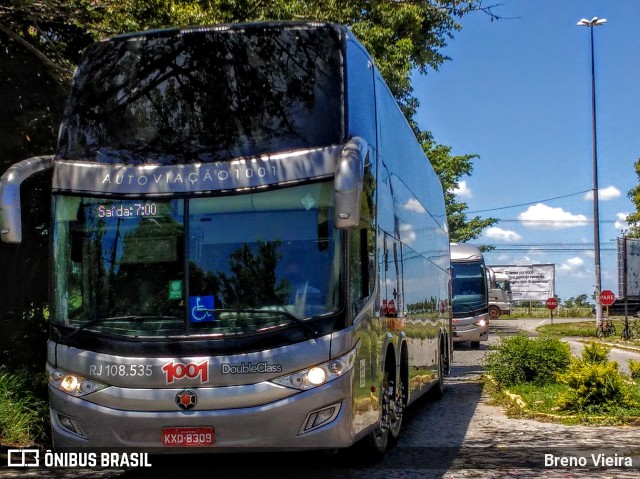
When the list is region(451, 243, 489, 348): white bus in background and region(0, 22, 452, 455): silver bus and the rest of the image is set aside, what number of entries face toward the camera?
2

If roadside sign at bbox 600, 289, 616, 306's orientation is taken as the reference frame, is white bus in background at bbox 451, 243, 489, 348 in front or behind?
in front

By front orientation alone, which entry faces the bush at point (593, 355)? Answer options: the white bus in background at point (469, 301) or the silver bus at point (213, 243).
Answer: the white bus in background

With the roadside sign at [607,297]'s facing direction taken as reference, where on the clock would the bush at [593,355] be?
The bush is roughly at 12 o'clock from the roadside sign.

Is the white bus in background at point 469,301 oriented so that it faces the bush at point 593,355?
yes

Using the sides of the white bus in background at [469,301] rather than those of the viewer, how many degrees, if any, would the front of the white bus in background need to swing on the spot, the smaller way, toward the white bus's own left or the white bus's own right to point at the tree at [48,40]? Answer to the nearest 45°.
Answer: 0° — it already faces it

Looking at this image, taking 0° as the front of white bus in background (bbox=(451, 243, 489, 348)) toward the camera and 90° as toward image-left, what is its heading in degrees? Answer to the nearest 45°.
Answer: approximately 0°

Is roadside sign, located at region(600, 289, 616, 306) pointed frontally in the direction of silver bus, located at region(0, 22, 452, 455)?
yes

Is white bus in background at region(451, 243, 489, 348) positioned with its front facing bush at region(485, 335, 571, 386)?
yes
